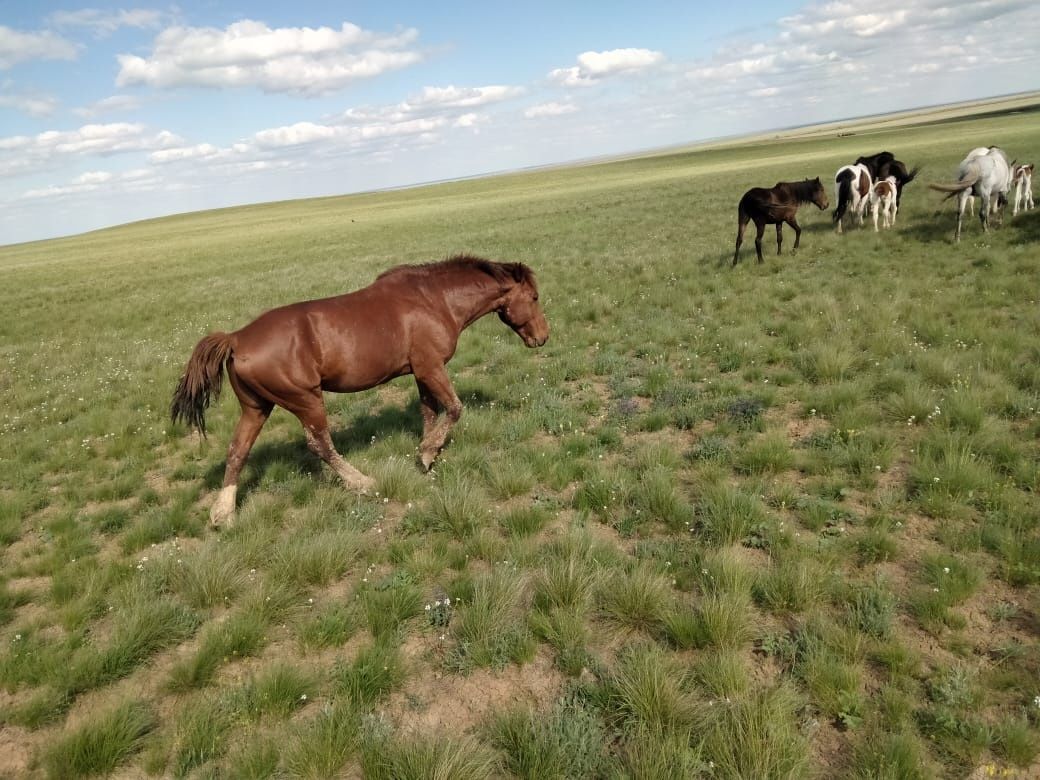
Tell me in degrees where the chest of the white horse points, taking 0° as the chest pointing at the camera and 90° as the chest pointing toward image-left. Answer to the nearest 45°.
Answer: approximately 225°

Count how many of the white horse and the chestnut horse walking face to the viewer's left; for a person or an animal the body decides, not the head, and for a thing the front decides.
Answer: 0

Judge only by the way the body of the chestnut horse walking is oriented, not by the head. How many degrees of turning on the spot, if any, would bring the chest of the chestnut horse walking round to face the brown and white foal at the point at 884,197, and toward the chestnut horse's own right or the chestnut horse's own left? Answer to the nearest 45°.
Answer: approximately 45° to the chestnut horse's own left

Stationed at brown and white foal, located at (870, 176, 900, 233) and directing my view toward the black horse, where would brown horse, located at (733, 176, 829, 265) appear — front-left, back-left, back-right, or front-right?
back-left

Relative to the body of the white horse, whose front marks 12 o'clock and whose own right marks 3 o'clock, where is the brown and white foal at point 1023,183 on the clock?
The brown and white foal is roughly at 1 o'clock from the white horse.

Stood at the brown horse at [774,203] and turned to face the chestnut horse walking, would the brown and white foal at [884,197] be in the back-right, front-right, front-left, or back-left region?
back-left

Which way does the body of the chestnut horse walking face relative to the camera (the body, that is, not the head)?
to the viewer's right

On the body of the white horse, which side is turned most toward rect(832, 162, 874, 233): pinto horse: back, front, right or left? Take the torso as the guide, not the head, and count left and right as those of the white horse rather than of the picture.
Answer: left

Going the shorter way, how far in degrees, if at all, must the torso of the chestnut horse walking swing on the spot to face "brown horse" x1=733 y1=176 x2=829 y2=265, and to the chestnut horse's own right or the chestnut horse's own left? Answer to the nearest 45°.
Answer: approximately 45° to the chestnut horse's own left

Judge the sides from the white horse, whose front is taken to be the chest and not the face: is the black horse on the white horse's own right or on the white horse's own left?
on the white horse's own left

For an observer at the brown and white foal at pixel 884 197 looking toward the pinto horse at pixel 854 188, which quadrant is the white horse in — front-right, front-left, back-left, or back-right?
back-left

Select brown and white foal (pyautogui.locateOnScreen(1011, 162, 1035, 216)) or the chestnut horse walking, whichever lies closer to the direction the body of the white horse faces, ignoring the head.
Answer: the brown and white foal
